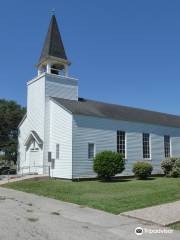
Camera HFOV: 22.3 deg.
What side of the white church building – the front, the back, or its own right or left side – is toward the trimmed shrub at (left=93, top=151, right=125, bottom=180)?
left

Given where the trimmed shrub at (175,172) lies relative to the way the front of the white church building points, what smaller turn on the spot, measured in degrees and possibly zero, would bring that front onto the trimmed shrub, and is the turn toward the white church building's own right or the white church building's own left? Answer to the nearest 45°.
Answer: approximately 135° to the white church building's own left

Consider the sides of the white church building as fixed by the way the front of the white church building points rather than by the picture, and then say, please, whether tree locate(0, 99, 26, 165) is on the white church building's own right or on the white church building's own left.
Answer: on the white church building's own right

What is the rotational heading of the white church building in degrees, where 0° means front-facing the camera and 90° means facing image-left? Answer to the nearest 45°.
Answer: approximately 45°

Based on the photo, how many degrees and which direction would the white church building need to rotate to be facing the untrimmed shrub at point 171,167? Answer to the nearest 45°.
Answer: approximately 135° to its left
